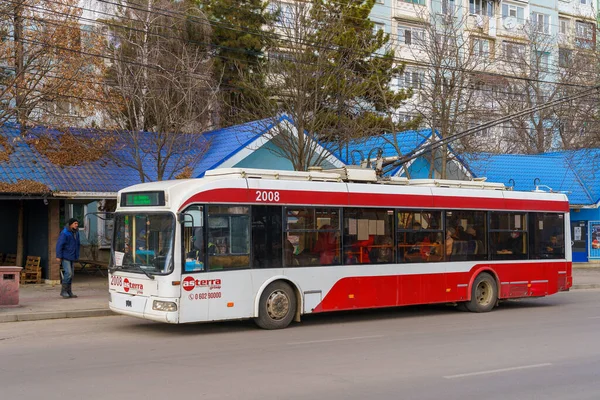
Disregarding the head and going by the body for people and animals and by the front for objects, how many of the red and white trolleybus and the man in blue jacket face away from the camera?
0

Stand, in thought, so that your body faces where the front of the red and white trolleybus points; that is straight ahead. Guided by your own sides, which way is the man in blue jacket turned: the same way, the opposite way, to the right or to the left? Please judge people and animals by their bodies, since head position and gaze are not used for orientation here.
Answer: to the left

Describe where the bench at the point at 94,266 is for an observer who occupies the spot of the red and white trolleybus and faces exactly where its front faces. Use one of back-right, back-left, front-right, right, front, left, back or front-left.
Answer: right

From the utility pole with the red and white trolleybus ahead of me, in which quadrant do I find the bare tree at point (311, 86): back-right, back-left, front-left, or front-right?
front-left

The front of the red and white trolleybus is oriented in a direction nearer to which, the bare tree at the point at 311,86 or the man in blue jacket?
the man in blue jacket

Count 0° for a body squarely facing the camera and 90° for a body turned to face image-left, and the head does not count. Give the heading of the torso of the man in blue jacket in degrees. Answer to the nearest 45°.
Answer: approximately 315°

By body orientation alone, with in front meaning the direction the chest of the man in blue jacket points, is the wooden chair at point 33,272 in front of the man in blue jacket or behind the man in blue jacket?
behind

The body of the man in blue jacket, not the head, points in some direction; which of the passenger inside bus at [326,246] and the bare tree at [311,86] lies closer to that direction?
the passenger inside bus

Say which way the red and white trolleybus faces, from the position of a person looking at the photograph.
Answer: facing the viewer and to the left of the viewer

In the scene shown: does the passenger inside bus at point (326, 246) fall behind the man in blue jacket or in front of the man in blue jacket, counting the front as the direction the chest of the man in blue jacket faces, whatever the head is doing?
in front

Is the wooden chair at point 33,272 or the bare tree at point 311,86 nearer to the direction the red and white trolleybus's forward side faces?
the wooden chair
